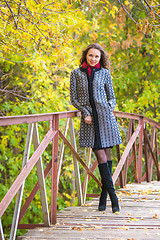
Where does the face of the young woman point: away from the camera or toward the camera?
toward the camera

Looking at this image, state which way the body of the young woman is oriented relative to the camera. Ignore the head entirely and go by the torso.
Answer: toward the camera
